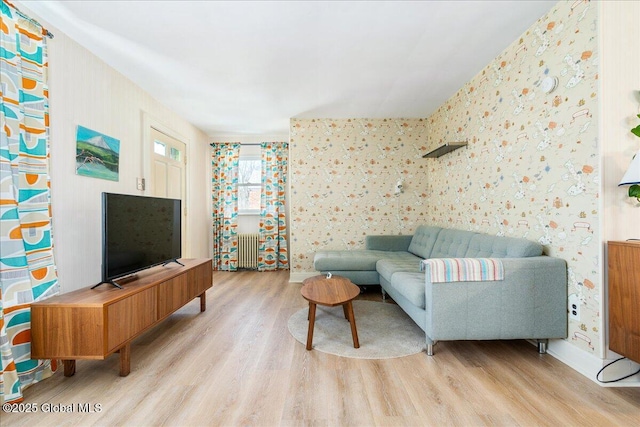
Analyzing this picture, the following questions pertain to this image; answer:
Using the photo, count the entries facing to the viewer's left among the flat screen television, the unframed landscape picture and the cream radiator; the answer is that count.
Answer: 0

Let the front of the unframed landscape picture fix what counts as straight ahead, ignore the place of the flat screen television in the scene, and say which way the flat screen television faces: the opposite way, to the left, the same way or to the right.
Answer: the same way

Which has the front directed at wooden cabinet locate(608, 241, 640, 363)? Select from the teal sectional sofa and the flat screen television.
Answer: the flat screen television

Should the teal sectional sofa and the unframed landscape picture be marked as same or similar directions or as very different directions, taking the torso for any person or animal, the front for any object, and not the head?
very different directions

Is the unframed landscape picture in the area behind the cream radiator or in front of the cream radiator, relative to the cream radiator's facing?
in front

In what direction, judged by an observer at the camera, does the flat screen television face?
facing the viewer and to the right of the viewer

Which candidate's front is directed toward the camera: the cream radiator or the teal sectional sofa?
the cream radiator

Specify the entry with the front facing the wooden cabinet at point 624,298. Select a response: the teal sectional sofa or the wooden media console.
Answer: the wooden media console

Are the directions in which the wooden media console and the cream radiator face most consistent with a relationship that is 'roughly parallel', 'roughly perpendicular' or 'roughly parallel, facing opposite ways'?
roughly perpendicular

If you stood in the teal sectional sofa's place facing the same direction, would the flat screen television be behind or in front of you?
in front

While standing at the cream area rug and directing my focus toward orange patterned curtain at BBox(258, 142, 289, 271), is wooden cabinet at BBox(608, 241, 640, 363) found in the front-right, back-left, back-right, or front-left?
back-right

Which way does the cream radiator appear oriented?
toward the camera

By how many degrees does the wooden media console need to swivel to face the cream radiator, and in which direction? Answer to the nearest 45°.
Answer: approximately 90° to its left

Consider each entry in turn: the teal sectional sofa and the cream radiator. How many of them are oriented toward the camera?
1

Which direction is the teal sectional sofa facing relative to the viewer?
to the viewer's left
